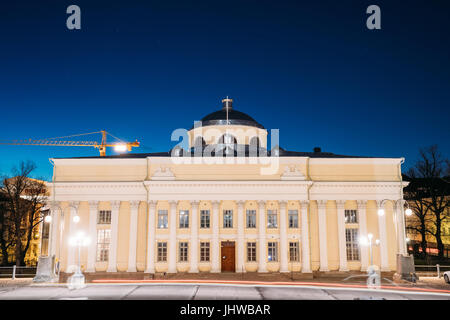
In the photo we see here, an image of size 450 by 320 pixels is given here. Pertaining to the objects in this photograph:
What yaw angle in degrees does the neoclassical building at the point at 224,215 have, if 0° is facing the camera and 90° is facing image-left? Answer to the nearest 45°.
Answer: approximately 0°

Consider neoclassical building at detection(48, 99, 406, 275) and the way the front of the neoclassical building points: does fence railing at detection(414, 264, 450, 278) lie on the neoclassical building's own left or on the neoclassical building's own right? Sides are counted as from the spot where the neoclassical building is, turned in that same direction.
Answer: on the neoclassical building's own left

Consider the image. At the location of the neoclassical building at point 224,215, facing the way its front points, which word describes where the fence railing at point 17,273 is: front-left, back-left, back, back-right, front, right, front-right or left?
right
